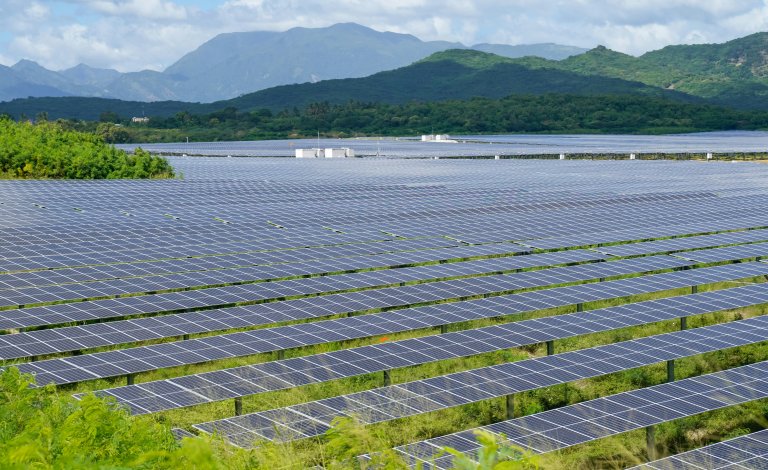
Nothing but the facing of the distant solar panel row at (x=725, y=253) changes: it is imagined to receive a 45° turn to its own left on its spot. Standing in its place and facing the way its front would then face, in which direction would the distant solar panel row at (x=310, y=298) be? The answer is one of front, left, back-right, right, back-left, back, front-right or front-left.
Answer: back-right

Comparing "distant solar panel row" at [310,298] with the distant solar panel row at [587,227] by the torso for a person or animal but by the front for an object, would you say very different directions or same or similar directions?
same or similar directions

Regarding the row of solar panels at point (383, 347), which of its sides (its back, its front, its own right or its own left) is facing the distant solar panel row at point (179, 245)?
back

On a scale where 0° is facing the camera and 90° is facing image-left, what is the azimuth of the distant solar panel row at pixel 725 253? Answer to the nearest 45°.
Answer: approximately 315°

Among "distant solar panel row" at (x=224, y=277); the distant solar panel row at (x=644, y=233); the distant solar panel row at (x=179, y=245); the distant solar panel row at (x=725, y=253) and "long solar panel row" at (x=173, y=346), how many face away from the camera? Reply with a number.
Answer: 0

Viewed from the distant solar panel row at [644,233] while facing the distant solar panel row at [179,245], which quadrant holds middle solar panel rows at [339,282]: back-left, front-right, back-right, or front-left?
front-left

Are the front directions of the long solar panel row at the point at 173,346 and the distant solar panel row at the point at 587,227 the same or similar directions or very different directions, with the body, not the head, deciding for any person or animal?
same or similar directions

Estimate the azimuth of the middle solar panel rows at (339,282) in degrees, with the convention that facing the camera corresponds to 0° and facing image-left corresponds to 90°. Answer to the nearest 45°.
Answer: approximately 315°

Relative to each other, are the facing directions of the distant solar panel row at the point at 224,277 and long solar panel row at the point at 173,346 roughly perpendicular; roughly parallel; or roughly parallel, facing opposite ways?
roughly parallel

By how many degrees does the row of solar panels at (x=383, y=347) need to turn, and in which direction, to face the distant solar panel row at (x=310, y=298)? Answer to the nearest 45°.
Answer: approximately 180°

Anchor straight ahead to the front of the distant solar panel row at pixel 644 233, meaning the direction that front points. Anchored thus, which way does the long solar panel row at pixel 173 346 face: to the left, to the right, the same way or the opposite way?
the same way

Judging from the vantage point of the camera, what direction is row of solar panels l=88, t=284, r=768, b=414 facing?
facing the viewer and to the right of the viewer

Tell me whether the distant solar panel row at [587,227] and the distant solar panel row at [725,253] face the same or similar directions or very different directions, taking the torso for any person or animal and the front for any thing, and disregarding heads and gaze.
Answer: same or similar directions

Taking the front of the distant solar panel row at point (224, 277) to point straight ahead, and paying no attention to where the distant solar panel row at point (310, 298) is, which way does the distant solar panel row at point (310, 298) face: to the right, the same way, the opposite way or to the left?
the same way

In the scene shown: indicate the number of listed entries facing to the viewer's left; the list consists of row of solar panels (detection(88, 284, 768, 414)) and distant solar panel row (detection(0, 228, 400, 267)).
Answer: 0

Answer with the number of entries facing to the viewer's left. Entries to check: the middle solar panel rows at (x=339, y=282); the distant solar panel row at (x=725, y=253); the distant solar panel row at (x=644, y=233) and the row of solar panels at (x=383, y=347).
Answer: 0
